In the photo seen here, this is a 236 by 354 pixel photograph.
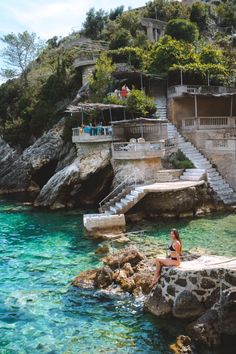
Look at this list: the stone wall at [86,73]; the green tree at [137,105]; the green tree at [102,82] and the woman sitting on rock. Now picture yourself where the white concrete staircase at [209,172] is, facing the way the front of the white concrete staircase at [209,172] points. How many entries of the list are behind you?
3

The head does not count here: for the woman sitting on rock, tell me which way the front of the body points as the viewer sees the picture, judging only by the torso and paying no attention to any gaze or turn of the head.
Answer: to the viewer's left

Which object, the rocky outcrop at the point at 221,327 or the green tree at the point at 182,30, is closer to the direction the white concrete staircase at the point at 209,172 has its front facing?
the rocky outcrop

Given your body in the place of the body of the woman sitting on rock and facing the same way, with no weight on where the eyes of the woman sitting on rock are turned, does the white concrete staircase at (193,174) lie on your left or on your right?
on your right

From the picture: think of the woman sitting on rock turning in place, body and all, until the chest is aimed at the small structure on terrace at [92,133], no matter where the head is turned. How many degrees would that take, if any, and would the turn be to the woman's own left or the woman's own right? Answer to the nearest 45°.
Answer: approximately 90° to the woman's own right

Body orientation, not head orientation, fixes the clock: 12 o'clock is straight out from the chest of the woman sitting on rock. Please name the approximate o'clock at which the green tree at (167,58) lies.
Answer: The green tree is roughly at 3 o'clock from the woman sitting on rock.

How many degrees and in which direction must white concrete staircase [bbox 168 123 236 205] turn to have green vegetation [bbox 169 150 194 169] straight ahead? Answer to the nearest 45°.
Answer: approximately 135° to its right

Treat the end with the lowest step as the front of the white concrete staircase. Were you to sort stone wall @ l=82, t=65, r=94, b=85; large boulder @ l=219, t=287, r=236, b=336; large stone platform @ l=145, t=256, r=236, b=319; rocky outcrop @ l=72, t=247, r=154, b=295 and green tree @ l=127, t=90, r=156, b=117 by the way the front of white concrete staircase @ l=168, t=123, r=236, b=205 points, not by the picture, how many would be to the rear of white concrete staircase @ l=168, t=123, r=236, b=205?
2

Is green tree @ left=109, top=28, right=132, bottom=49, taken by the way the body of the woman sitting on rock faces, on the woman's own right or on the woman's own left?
on the woman's own right

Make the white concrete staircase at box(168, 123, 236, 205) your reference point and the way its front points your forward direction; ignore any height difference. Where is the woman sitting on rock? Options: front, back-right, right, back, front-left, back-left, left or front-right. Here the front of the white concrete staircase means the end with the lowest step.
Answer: front-right

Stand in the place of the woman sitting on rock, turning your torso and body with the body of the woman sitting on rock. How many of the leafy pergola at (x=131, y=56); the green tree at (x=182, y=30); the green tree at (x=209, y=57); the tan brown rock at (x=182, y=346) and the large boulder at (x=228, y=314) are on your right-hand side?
3

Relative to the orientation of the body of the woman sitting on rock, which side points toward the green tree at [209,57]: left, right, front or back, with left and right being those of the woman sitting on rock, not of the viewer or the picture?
right

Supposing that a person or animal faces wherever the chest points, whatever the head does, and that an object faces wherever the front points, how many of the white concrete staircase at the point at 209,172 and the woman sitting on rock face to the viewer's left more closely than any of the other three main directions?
1

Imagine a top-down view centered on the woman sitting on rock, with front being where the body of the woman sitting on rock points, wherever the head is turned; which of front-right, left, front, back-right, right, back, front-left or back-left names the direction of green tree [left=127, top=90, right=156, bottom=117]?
right

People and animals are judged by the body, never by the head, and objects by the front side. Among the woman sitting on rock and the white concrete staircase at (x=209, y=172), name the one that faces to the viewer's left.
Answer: the woman sitting on rock
